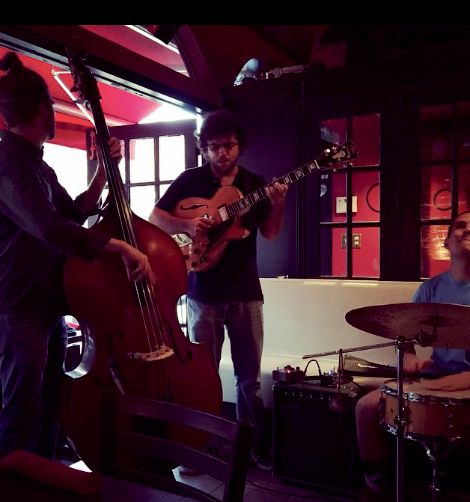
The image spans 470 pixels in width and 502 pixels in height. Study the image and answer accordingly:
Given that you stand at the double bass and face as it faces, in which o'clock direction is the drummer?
The drummer is roughly at 10 o'clock from the double bass.

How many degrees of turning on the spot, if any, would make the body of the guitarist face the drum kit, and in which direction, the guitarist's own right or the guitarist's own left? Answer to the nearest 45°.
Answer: approximately 45° to the guitarist's own left

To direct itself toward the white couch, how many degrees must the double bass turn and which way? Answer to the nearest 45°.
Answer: approximately 90° to its left

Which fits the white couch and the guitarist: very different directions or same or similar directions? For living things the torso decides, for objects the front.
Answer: same or similar directions

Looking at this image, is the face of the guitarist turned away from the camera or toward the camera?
toward the camera

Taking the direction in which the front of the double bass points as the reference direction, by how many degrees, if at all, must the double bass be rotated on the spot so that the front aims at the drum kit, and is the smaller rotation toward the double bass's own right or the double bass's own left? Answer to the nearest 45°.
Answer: approximately 45° to the double bass's own left

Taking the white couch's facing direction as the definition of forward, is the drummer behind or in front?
in front

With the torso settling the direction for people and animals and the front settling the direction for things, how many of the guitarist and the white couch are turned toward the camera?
2

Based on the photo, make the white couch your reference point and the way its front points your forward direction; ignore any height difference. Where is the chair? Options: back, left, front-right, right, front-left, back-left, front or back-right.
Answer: front

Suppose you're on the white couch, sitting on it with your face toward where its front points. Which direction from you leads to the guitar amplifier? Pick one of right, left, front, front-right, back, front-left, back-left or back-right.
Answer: front

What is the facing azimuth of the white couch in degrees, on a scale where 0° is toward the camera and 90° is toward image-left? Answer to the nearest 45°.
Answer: approximately 0°

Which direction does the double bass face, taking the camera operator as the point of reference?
facing the viewer and to the right of the viewer

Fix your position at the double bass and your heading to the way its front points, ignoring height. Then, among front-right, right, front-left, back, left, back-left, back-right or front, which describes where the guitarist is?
left

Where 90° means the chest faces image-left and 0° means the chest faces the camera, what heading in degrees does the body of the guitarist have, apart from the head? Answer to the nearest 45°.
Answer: approximately 0°
